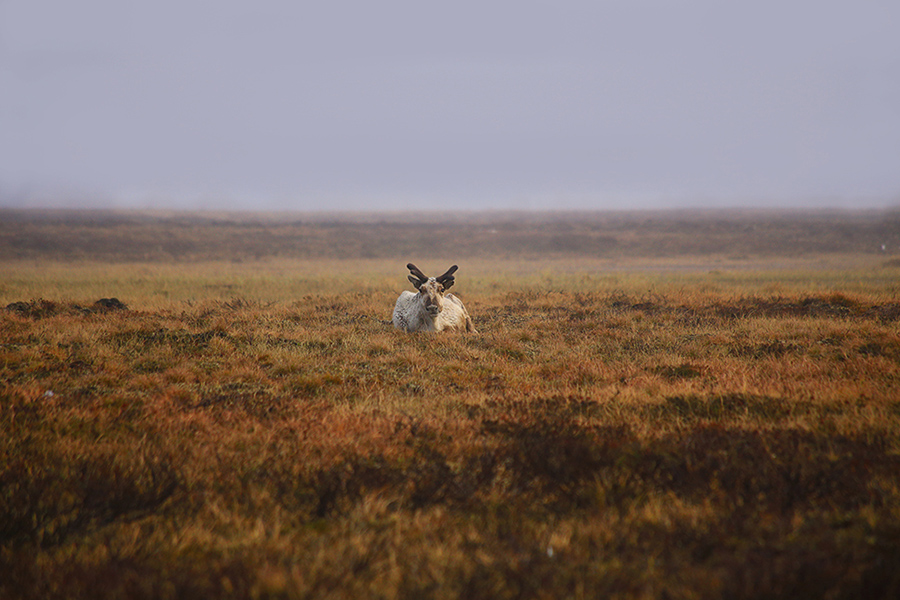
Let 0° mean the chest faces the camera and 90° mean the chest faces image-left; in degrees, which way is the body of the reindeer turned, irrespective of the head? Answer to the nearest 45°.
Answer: approximately 0°
